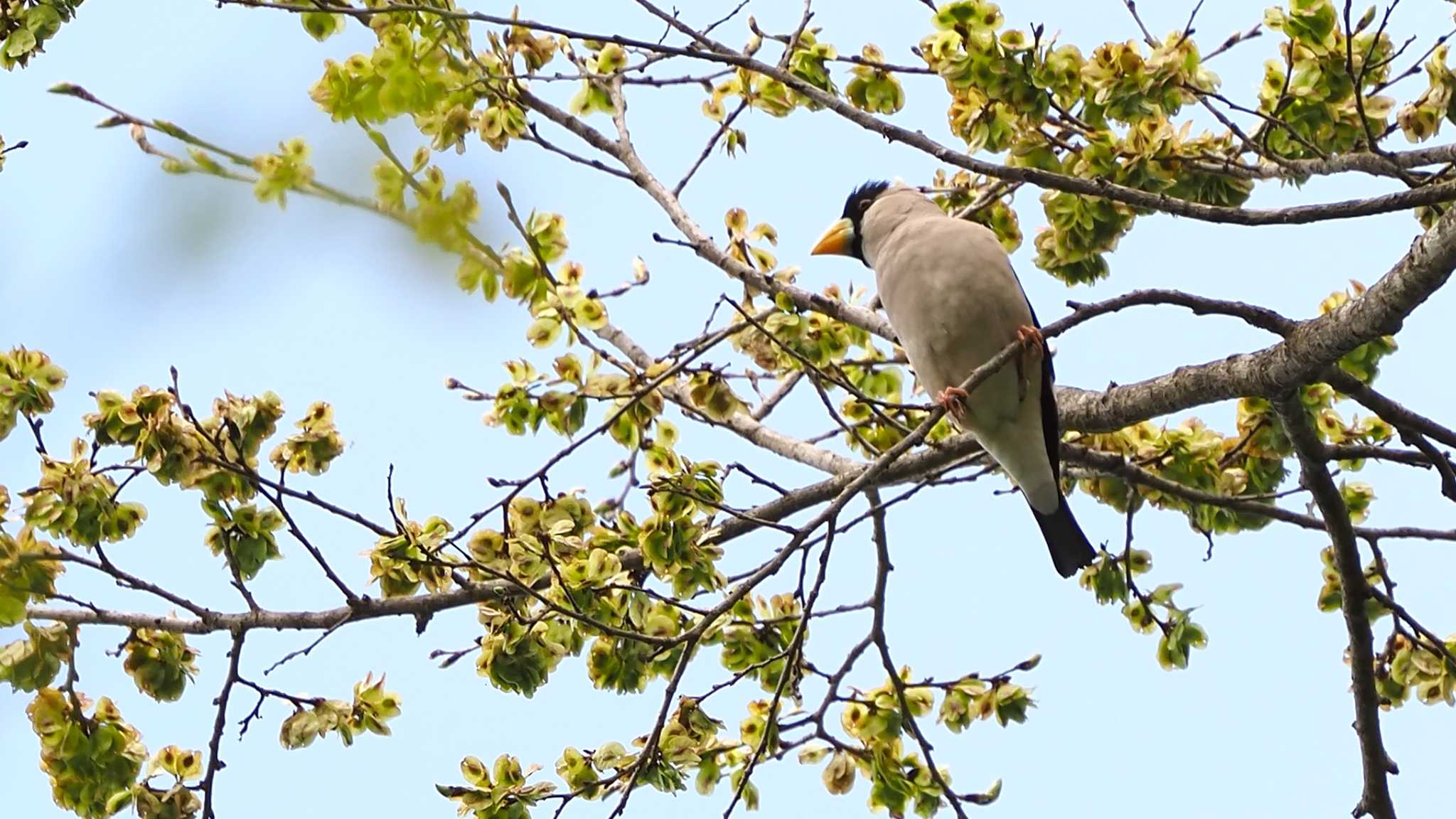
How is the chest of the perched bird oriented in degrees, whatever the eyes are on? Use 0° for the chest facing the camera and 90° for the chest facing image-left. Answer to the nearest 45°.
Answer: approximately 45°
